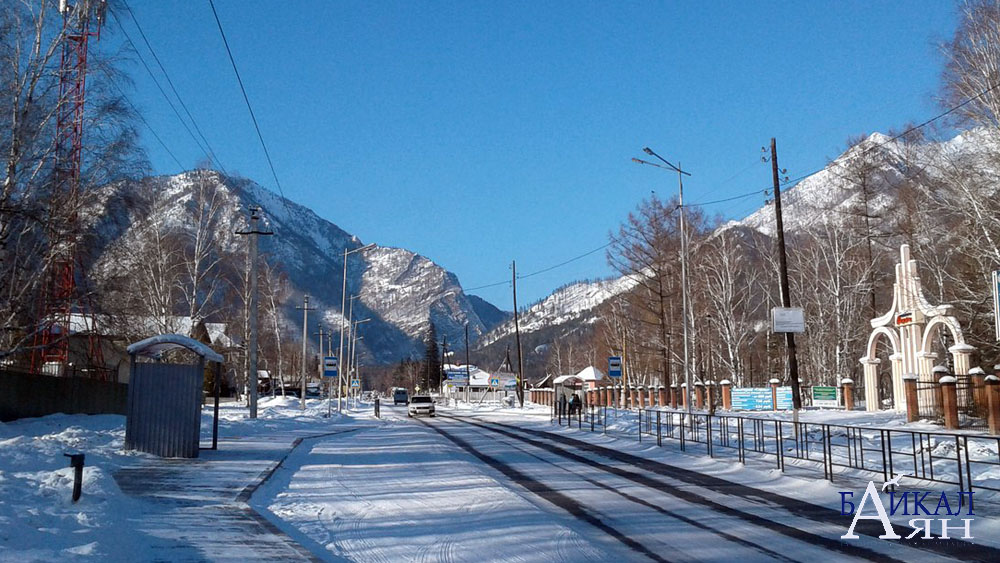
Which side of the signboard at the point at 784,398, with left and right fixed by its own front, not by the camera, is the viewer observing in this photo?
front

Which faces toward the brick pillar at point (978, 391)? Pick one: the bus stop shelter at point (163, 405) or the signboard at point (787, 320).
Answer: the bus stop shelter

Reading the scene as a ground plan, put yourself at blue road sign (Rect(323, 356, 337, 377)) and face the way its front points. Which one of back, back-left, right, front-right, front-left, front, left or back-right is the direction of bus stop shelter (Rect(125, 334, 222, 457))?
front

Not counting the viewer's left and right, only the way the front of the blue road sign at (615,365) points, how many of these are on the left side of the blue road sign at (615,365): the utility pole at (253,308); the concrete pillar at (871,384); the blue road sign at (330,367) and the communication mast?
1

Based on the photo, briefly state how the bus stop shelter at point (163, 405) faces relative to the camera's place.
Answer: facing to the right of the viewer

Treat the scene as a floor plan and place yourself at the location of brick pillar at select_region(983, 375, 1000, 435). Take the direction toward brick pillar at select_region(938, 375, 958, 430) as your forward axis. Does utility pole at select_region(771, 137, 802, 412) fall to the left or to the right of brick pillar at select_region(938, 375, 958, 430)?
left

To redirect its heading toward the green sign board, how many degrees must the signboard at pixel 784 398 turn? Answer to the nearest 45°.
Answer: approximately 135° to its left

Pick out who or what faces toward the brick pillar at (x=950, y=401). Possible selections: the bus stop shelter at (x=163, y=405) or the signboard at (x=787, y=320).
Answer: the bus stop shelter

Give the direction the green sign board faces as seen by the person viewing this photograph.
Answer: facing the viewer
